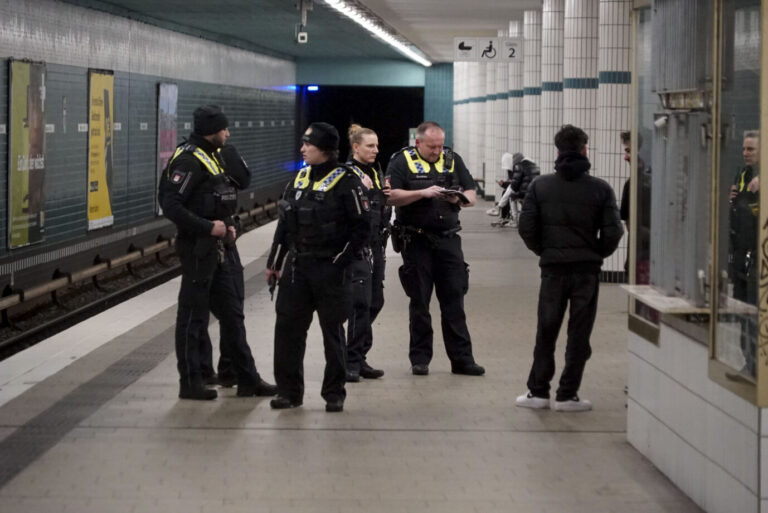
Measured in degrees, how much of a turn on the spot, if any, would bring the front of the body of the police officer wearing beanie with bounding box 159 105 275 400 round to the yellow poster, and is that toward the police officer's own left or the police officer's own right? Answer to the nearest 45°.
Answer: approximately 135° to the police officer's own left

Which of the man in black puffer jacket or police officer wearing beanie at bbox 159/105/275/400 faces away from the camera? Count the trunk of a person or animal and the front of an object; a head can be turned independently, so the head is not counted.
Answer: the man in black puffer jacket

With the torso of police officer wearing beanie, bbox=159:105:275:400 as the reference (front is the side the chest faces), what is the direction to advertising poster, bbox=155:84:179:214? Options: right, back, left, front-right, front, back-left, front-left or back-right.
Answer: back-left

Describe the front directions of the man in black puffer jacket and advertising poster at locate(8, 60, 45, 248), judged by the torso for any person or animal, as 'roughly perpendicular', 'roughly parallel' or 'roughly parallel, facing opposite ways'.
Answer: roughly perpendicular

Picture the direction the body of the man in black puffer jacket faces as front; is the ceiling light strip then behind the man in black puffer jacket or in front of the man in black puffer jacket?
in front

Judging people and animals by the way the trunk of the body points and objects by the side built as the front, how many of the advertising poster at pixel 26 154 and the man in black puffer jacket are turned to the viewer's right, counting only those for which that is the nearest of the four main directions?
1

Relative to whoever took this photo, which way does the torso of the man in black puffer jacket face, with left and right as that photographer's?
facing away from the viewer

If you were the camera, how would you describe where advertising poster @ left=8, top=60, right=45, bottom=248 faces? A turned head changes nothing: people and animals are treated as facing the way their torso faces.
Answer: facing to the right of the viewer

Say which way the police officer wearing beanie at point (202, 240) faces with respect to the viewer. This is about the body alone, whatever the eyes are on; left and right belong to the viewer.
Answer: facing the viewer and to the right of the viewer

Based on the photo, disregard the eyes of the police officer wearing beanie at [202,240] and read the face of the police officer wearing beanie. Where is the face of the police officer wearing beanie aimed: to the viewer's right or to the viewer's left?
to the viewer's right

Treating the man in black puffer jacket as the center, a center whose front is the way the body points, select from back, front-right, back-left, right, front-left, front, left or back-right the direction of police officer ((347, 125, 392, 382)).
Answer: front-left

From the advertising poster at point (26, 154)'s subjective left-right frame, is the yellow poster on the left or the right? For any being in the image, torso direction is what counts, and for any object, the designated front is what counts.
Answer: on its left
